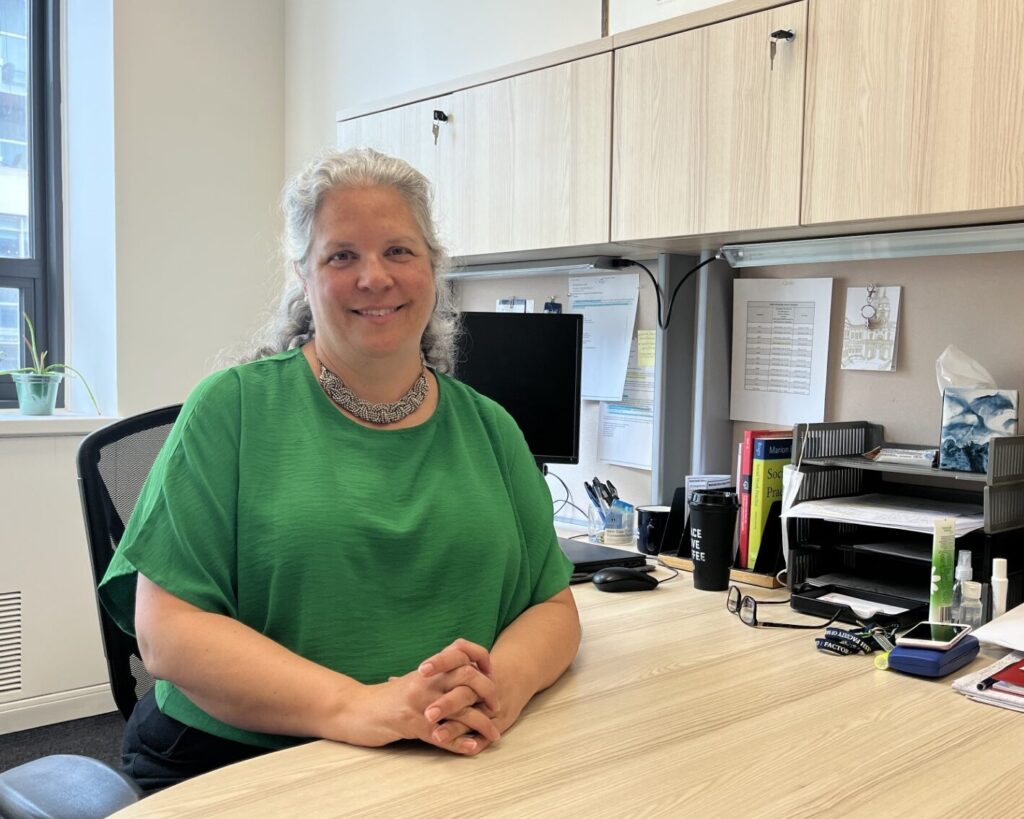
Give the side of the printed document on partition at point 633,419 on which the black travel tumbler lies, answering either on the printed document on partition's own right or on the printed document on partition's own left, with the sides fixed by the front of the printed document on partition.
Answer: on the printed document on partition's own left

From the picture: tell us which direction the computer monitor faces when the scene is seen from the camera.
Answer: facing the viewer

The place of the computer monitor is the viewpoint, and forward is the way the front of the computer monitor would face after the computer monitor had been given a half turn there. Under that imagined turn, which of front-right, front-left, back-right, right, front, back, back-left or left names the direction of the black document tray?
back-right

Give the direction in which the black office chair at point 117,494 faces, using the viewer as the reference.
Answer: facing the viewer and to the right of the viewer

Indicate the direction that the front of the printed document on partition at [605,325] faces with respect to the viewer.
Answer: facing the viewer and to the left of the viewer

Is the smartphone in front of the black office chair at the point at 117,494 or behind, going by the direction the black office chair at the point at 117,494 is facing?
in front

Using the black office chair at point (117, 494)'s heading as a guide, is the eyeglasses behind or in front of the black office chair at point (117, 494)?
in front

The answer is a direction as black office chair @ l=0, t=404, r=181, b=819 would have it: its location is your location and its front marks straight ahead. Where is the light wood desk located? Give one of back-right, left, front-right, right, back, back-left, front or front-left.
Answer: front

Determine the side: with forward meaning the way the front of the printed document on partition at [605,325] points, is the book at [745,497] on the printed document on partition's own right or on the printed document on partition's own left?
on the printed document on partition's own left

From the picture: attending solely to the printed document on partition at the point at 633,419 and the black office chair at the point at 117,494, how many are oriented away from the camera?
0

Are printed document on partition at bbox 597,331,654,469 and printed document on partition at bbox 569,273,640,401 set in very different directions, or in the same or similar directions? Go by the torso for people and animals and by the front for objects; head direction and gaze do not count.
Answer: same or similar directions

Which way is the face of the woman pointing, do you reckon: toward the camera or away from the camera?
toward the camera

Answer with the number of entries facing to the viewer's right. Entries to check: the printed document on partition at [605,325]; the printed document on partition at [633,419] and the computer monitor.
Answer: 0
